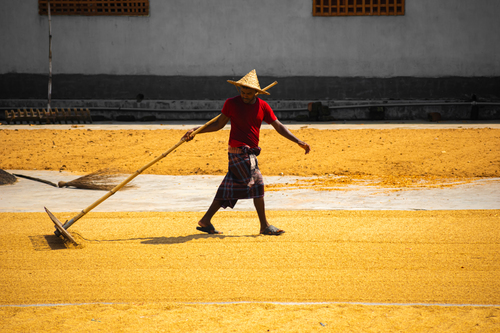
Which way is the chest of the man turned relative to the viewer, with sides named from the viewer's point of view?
facing the viewer and to the right of the viewer
